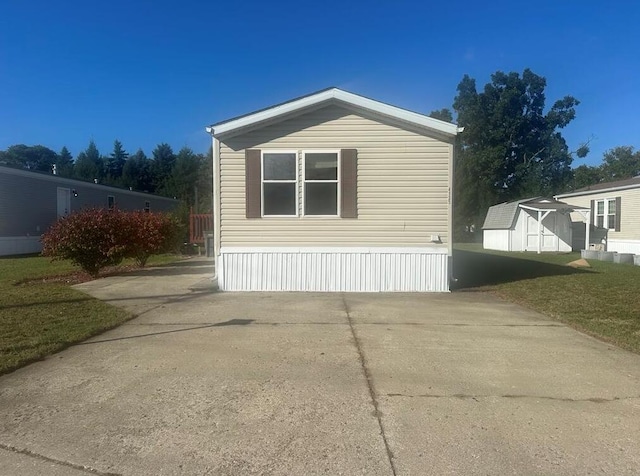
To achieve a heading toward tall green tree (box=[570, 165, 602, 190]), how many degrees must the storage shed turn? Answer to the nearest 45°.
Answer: approximately 135° to its left

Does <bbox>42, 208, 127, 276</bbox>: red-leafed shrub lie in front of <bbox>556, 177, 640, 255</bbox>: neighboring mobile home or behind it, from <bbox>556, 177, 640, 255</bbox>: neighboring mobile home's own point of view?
in front

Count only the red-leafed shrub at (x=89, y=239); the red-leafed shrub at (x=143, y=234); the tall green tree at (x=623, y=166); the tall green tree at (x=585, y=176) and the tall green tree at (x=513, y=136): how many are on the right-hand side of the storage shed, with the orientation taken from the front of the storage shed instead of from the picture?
2

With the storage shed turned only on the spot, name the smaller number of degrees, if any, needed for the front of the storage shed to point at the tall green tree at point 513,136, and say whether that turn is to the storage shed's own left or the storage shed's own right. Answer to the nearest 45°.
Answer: approximately 135° to the storage shed's own left

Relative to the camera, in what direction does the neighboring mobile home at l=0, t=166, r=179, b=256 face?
facing the viewer and to the right of the viewer

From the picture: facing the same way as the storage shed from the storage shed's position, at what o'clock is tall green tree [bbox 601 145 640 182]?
The tall green tree is roughly at 8 o'clock from the storage shed.

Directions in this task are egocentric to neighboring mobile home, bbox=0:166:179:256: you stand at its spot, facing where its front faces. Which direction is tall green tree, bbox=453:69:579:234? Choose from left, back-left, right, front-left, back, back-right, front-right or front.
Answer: front-left

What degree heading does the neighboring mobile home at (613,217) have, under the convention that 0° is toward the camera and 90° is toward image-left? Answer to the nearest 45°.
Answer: approximately 45°

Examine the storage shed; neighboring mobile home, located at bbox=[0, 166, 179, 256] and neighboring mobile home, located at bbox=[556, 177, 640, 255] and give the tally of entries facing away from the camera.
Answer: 0

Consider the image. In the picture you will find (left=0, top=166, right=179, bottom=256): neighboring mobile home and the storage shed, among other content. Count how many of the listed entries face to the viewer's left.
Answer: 0

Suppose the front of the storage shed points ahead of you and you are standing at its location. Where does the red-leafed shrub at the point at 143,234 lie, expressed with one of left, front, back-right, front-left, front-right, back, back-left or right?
right

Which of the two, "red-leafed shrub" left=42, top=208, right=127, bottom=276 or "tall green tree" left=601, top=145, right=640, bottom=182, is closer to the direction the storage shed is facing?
the red-leafed shrub

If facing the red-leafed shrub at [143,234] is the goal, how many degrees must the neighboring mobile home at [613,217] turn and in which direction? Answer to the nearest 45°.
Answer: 0° — it already faces it

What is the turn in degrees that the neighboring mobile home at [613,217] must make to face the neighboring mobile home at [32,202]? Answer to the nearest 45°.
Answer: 0° — it already faces it

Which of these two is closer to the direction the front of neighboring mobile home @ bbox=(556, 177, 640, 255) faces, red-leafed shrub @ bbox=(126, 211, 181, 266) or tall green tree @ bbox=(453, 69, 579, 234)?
the red-leafed shrub
